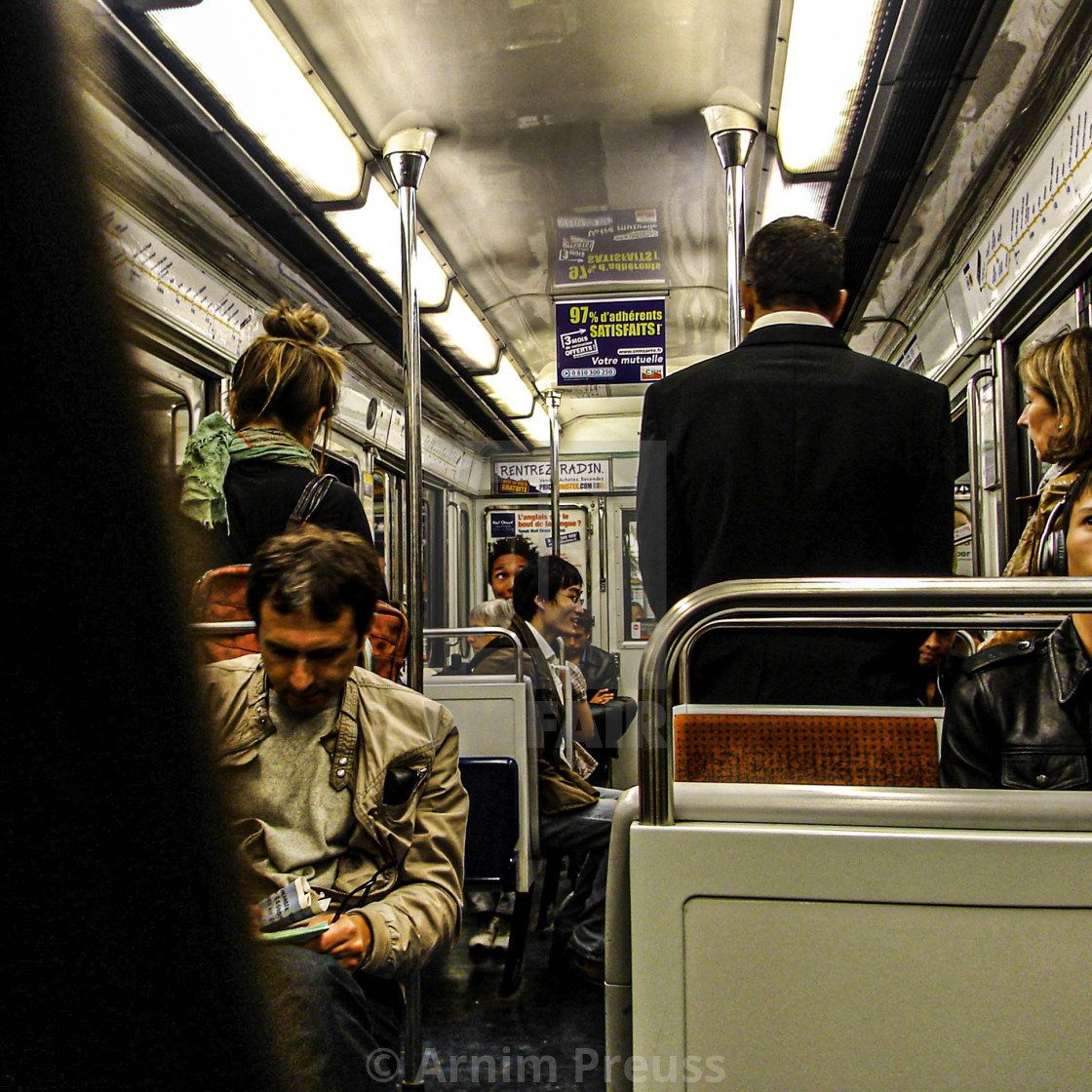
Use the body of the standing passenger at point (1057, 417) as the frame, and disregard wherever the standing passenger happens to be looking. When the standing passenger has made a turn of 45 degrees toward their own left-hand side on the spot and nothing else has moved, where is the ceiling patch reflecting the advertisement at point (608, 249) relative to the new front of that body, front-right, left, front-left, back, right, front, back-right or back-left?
right

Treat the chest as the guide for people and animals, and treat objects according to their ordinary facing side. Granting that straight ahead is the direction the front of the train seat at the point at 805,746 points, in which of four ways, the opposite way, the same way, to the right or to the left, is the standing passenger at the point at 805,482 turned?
the opposite way

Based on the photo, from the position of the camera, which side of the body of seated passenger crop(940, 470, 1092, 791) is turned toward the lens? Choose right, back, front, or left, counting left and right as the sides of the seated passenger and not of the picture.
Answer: front

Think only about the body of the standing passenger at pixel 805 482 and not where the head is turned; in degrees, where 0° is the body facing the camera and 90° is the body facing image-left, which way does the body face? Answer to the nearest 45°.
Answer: approximately 180°

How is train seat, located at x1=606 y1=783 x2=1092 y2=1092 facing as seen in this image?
away from the camera

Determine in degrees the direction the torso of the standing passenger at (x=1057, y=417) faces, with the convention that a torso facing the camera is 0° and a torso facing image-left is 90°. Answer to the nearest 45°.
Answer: approximately 90°

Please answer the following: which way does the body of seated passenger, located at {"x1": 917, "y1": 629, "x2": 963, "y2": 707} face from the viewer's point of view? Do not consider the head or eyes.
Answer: toward the camera

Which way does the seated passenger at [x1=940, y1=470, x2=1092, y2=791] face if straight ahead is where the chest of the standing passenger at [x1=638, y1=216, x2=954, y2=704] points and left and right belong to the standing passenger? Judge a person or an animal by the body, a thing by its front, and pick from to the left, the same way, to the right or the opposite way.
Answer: the opposite way
